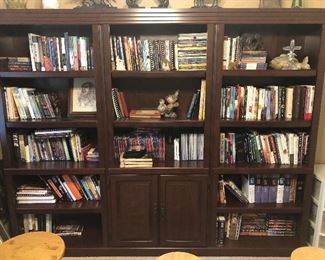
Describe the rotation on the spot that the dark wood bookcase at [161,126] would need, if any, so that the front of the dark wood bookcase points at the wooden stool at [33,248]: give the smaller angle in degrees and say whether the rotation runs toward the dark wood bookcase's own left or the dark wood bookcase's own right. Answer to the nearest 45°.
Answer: approximately 45° to the dark wood bookcase's own right

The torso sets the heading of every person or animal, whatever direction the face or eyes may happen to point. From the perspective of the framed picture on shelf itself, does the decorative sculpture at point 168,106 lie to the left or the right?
on its left

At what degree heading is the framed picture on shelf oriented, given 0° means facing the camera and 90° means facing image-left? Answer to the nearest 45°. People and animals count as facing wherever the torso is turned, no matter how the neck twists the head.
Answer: approximately 0°

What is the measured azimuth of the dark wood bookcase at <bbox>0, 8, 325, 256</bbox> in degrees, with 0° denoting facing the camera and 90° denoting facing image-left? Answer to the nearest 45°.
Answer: approximately 0°

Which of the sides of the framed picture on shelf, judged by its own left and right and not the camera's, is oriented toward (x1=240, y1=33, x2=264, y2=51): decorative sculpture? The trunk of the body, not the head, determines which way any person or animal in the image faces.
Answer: left
